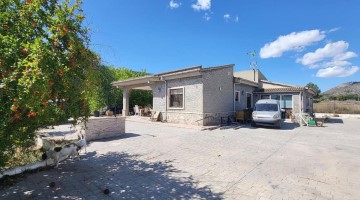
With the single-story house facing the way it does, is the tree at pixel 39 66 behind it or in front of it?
in front

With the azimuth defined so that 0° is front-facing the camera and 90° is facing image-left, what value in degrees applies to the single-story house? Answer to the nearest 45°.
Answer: approximately 45°

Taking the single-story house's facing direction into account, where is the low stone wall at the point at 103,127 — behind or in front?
in front

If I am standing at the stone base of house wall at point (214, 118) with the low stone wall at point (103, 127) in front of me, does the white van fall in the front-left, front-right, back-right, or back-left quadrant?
back-left
